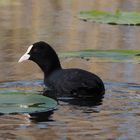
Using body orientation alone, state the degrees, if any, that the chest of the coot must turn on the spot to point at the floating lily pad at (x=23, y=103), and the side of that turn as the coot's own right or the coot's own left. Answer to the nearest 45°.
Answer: approximately 45° to the coot's own left

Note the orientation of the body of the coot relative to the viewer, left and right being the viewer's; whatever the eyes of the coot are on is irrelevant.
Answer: facing to the left of the viewer

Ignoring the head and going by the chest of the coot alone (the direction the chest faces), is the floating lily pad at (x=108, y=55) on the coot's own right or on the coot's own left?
on the coot's own right

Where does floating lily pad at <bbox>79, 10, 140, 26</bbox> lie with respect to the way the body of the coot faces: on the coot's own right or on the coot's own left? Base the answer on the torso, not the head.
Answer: on the coot's own right
